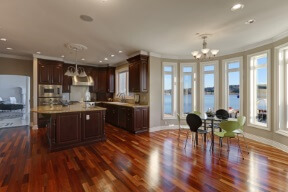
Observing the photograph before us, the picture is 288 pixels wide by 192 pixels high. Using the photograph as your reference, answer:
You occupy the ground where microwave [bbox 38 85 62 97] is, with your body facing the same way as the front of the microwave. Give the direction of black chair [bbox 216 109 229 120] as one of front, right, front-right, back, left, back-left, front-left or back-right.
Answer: front-left

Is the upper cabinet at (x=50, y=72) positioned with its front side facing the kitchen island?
yes

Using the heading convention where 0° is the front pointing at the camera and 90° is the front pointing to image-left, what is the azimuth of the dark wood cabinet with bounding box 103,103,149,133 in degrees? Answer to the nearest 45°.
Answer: approximately 45°

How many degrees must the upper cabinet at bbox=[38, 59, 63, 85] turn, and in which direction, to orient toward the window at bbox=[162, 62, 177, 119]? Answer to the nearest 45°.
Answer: approximately 45° to its left

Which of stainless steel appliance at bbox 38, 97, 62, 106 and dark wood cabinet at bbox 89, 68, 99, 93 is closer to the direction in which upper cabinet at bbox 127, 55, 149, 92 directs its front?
the stainless steel appliance

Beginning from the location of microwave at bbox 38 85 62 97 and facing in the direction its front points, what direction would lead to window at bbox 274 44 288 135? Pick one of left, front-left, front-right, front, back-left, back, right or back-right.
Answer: front-left

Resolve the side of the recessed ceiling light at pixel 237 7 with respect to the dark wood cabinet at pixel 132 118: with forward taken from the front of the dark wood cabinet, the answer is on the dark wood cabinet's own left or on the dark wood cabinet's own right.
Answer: on the dark wood cabinet's own left

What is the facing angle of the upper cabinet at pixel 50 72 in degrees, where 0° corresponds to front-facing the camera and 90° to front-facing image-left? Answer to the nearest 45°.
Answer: approximately 0°

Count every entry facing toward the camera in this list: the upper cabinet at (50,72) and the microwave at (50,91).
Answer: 2

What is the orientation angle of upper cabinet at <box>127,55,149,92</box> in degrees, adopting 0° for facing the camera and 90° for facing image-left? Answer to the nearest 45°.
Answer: approximately 45°

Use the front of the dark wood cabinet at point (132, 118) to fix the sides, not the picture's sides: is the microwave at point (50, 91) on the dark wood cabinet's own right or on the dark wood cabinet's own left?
on the dark wood cabinet's own right

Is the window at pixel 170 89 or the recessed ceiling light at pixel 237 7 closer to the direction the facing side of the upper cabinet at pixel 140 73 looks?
the recessed ceiling light

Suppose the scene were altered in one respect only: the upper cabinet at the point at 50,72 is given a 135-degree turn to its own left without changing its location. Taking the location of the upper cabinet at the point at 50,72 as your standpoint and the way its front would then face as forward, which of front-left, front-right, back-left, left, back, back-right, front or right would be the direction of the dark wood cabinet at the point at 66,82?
front

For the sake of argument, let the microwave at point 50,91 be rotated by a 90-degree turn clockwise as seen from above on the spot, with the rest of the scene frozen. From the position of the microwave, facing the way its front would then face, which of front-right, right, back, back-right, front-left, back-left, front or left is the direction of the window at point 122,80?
back
